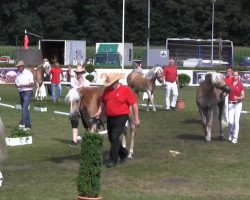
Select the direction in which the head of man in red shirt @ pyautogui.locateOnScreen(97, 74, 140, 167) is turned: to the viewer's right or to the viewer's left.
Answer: to the viewer's left

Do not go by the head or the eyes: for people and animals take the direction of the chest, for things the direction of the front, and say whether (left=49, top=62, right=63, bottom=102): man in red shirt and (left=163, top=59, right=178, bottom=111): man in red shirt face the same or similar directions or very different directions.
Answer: same or similar directions

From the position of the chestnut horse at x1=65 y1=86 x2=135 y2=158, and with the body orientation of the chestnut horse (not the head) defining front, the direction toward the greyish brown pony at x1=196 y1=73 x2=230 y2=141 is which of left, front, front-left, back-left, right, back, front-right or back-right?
back

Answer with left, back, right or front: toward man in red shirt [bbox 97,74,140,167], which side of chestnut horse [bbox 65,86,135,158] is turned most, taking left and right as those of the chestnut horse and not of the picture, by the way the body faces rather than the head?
left

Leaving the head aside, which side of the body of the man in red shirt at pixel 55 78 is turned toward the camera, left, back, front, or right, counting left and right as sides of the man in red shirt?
front

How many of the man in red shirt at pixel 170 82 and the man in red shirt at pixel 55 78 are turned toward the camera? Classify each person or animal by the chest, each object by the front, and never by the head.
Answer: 2

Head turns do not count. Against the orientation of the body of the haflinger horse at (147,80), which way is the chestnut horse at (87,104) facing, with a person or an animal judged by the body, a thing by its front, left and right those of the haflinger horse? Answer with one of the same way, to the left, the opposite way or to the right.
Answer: to the right

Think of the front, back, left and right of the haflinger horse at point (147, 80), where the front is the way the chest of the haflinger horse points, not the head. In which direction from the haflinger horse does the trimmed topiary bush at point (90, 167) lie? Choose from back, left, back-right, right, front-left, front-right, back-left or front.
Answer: front-right

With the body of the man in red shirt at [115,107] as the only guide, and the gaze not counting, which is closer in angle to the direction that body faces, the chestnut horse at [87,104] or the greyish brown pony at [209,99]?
the chestnut horse
